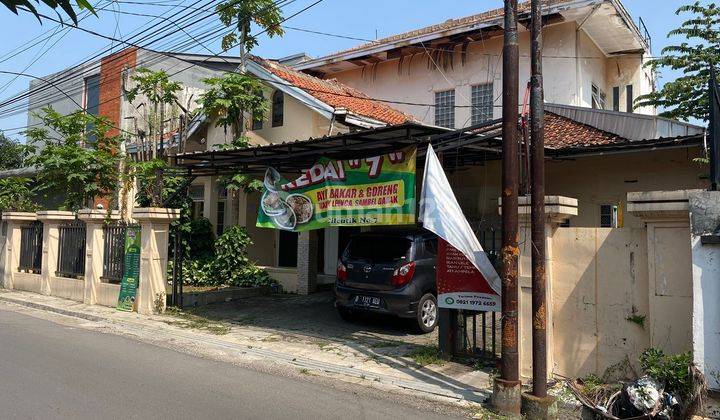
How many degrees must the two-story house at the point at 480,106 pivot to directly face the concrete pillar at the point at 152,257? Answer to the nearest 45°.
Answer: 0° — it already faces it

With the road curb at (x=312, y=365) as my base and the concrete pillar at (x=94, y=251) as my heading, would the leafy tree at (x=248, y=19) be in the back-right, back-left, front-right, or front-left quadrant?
front-right

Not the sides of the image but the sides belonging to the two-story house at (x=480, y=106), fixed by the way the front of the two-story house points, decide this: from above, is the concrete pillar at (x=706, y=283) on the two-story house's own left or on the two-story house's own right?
on the two-story house's own left

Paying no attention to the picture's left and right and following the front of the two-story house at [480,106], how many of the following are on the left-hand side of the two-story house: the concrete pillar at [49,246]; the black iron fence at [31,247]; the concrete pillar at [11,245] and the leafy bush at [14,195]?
0

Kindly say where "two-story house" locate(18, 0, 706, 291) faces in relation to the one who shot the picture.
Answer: facing the viewer and to the left of the viewer

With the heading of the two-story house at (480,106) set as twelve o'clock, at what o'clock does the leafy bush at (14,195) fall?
The leafy bush is roughly at 2 o'clock from the two-story house.

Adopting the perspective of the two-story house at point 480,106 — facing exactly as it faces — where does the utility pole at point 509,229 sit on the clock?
The utility pole is roughly at 11 o'clock from the two-story house.

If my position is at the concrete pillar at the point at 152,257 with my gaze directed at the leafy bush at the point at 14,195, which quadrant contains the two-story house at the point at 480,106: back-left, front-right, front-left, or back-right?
back-right

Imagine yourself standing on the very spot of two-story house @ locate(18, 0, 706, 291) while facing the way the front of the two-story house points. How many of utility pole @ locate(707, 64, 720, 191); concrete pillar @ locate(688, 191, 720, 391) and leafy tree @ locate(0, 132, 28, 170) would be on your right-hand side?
1

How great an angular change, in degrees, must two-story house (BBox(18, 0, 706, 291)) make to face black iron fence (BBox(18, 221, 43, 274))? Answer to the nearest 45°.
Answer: approximately 45° to its right

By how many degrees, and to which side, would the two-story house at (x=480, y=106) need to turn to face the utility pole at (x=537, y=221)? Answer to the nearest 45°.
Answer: approximately 45° to its left

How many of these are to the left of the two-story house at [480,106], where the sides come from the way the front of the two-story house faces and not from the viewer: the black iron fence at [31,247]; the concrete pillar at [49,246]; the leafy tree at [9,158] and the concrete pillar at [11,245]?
0

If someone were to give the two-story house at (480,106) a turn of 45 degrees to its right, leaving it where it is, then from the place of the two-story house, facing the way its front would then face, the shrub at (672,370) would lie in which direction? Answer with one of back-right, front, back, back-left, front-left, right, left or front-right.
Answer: left

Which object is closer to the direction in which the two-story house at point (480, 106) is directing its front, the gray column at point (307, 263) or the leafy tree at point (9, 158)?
the gray column

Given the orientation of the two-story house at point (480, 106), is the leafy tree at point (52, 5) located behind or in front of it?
in front

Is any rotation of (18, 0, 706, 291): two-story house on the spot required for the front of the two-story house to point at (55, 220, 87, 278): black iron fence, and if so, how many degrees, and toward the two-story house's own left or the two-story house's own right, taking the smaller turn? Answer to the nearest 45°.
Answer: approximately 45° to the two-story house's own right

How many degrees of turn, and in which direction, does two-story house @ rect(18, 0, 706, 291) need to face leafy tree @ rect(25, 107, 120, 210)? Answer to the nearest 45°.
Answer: approximately 45° to its right
